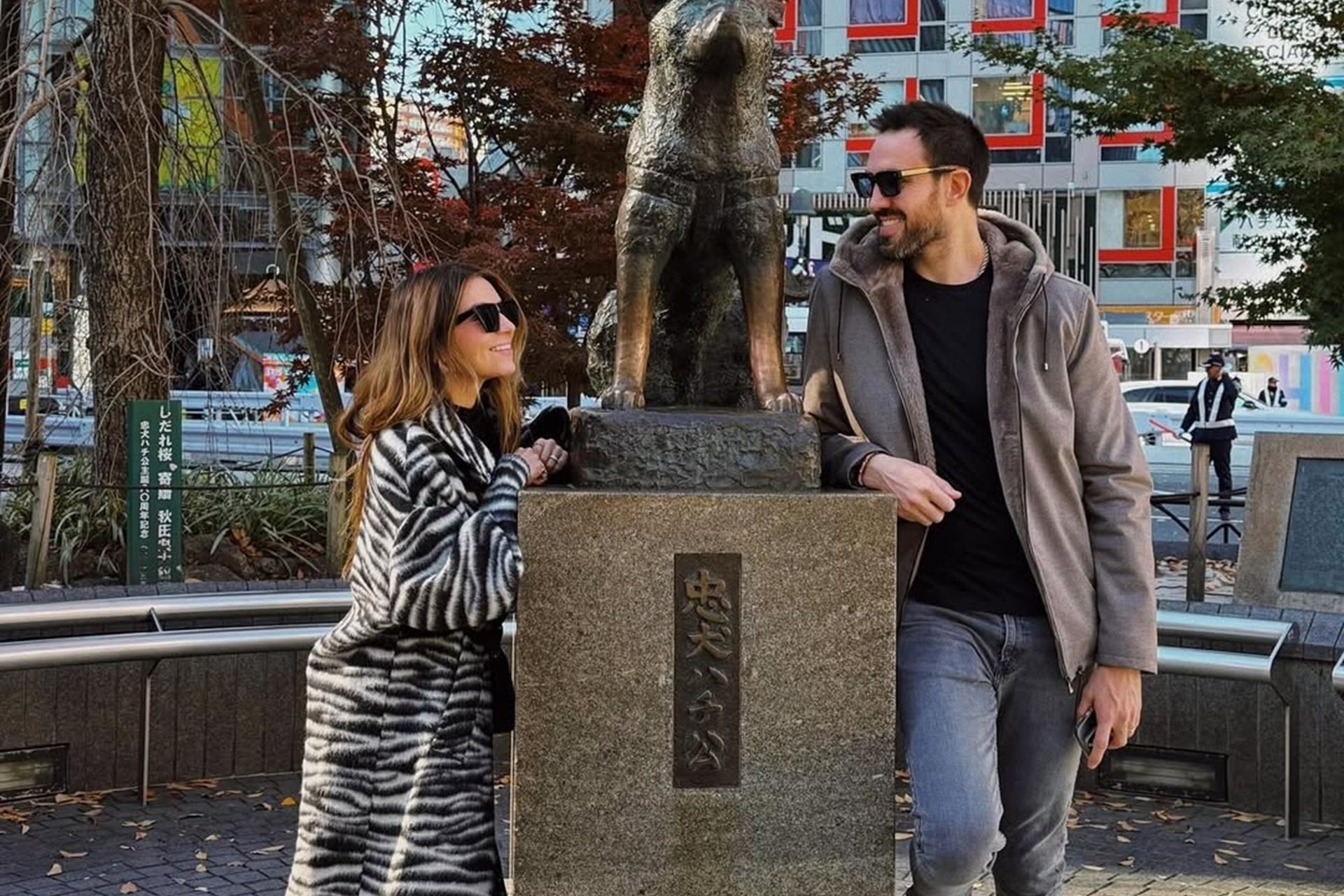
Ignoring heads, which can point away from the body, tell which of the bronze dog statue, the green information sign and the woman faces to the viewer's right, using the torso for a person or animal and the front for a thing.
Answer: the woman

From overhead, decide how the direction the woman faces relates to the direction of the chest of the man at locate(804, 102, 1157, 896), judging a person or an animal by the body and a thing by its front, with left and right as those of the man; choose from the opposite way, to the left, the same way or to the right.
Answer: to the left

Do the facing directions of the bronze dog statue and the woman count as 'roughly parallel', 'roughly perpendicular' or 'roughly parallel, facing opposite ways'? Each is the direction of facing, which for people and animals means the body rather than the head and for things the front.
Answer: roughly perpendicular

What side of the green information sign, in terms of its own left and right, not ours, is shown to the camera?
front

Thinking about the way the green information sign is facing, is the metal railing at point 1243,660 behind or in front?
in front

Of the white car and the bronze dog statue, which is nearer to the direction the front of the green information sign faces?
the bronze dog statue

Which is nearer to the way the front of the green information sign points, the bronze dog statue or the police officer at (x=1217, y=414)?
the bronze dog statue

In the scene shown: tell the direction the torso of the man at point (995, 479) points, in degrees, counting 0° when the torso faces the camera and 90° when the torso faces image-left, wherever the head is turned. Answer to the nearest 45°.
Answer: approximately 0°

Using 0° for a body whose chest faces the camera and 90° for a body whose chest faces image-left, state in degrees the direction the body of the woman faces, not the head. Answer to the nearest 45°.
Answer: approximately 270°

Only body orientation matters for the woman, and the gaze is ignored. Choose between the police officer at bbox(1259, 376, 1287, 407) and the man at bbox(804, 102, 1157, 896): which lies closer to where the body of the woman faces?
the man

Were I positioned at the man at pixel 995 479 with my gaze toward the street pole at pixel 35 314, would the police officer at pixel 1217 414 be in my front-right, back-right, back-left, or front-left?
front-right

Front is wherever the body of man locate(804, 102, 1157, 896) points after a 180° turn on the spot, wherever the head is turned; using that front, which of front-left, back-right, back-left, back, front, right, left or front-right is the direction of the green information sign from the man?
front-left

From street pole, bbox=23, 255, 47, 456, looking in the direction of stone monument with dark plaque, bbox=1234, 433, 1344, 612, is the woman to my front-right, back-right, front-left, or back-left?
front-right

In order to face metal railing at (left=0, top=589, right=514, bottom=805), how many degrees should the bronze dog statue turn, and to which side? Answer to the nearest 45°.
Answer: approximately 135° to its right

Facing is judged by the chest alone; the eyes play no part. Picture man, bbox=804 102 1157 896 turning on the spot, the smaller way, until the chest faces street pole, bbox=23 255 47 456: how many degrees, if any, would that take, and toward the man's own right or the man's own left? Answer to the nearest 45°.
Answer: approximately 135° to the man's own right

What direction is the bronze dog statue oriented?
toward the camera
